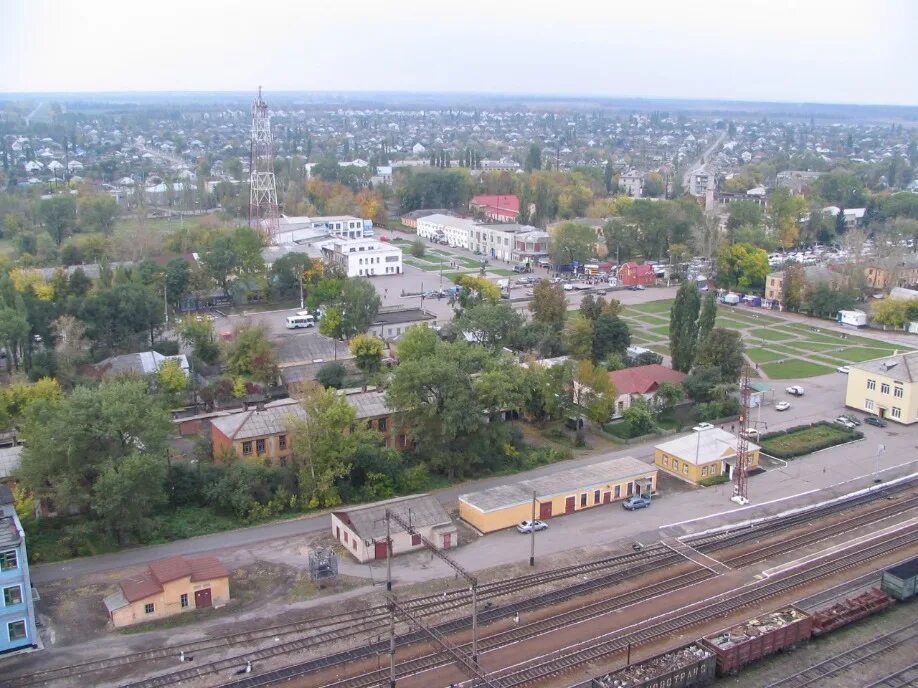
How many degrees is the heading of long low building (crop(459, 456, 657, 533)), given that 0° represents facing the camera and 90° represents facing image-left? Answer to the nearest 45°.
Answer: approximately 315°

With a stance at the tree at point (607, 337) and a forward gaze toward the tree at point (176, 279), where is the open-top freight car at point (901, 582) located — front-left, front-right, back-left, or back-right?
back-left

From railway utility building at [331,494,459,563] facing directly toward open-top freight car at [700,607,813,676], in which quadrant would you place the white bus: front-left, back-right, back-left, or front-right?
back-left

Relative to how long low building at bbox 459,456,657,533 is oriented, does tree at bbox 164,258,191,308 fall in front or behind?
behind

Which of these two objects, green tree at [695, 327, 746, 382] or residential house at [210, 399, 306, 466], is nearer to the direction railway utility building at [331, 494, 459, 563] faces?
the green tree

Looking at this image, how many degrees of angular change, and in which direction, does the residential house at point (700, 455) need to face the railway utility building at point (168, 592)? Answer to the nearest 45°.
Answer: approximately 90° to its right

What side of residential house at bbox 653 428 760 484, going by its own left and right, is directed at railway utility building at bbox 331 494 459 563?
right
